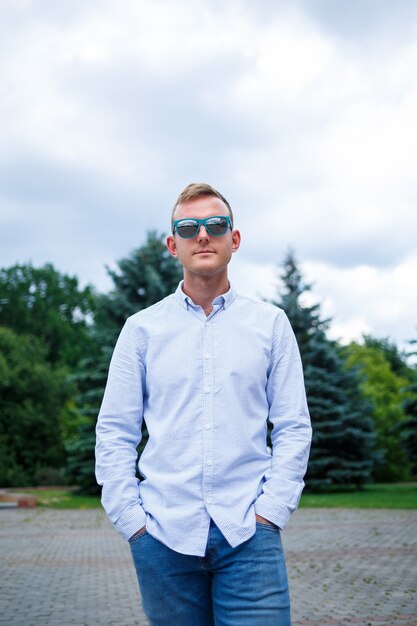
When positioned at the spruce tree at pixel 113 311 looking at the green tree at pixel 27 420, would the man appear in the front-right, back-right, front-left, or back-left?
back-left

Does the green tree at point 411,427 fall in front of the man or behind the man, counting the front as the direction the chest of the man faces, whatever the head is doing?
behind

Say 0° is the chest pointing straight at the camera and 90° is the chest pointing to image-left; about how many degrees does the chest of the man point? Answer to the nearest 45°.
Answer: approximately 0°

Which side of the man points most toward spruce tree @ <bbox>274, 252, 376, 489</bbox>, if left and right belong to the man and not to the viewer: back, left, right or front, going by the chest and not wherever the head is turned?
back

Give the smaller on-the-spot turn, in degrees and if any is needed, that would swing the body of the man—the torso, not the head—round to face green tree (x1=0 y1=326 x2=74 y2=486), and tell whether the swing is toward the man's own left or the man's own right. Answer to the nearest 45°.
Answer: approximately 180°

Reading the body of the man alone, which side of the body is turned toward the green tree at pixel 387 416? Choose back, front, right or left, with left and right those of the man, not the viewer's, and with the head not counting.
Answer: back

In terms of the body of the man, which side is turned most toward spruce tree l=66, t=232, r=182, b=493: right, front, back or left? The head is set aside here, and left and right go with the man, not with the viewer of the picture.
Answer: back
